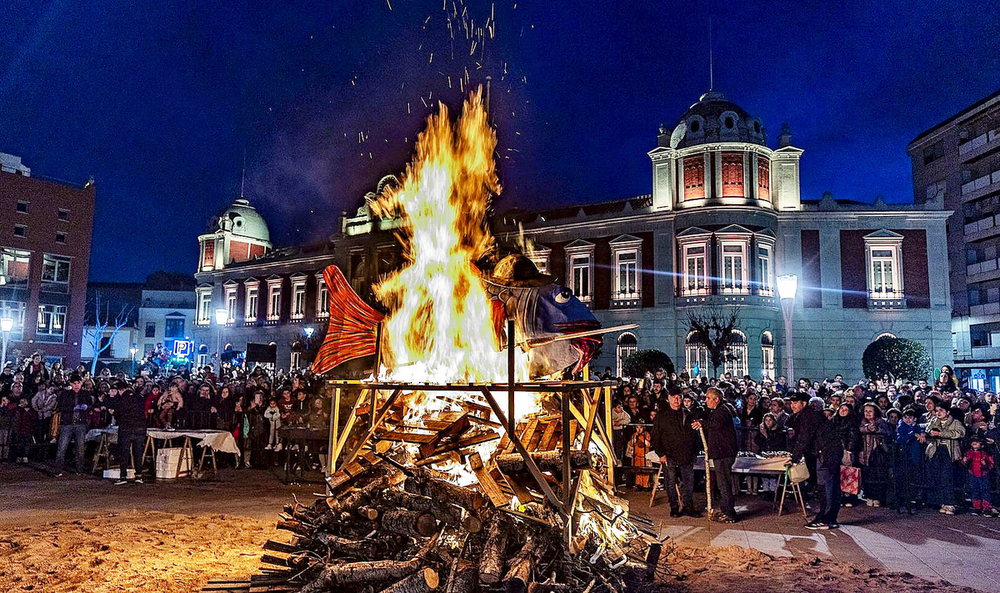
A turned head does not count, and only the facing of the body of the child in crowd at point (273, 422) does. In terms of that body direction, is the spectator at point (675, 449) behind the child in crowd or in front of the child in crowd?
in front

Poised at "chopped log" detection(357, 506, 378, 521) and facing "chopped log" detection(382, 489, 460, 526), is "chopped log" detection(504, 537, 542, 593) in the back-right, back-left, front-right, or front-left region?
front-right

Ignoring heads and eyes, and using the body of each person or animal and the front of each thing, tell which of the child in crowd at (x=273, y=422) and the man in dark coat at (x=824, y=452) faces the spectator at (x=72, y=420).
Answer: the man in dark coat

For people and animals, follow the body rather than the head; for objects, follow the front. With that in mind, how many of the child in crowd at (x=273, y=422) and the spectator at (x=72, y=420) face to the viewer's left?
0

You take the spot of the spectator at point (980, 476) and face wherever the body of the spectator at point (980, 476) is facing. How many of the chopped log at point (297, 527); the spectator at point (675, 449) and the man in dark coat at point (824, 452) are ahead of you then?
3

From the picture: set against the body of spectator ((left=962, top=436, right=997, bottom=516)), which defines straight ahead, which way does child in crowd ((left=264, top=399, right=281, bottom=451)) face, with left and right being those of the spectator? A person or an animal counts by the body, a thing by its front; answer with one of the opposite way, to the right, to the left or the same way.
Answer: to the left

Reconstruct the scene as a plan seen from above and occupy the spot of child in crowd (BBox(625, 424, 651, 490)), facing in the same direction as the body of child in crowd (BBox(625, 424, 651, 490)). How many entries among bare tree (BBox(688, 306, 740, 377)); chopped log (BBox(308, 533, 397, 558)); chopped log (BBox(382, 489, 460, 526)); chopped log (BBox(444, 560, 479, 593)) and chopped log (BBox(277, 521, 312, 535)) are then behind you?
1

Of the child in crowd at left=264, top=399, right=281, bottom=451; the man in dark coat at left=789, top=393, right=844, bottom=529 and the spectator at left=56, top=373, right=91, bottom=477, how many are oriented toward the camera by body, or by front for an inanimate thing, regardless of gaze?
2

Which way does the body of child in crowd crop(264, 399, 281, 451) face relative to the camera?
toward the camera

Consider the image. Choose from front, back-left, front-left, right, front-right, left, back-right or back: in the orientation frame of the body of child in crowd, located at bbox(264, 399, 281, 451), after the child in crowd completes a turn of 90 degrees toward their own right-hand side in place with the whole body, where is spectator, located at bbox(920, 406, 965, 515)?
back-left

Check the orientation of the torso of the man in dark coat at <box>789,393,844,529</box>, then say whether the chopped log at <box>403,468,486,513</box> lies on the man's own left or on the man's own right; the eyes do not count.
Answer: on the man's own left

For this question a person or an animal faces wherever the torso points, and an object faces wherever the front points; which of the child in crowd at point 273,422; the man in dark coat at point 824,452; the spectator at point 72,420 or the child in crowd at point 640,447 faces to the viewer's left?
the man in dark coat

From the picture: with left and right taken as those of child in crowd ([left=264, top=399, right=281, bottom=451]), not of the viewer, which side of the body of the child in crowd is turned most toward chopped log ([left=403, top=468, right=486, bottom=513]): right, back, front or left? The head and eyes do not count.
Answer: front

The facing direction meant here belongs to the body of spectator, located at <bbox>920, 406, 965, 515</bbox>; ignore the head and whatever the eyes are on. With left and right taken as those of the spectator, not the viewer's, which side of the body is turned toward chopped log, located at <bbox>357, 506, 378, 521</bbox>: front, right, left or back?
front

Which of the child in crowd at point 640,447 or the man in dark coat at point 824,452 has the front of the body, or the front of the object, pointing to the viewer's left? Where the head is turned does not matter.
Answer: the man in dark coat

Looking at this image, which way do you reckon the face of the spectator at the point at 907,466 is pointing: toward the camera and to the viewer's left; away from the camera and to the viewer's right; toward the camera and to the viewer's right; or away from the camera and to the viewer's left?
toward the camera and to the viewer's left
